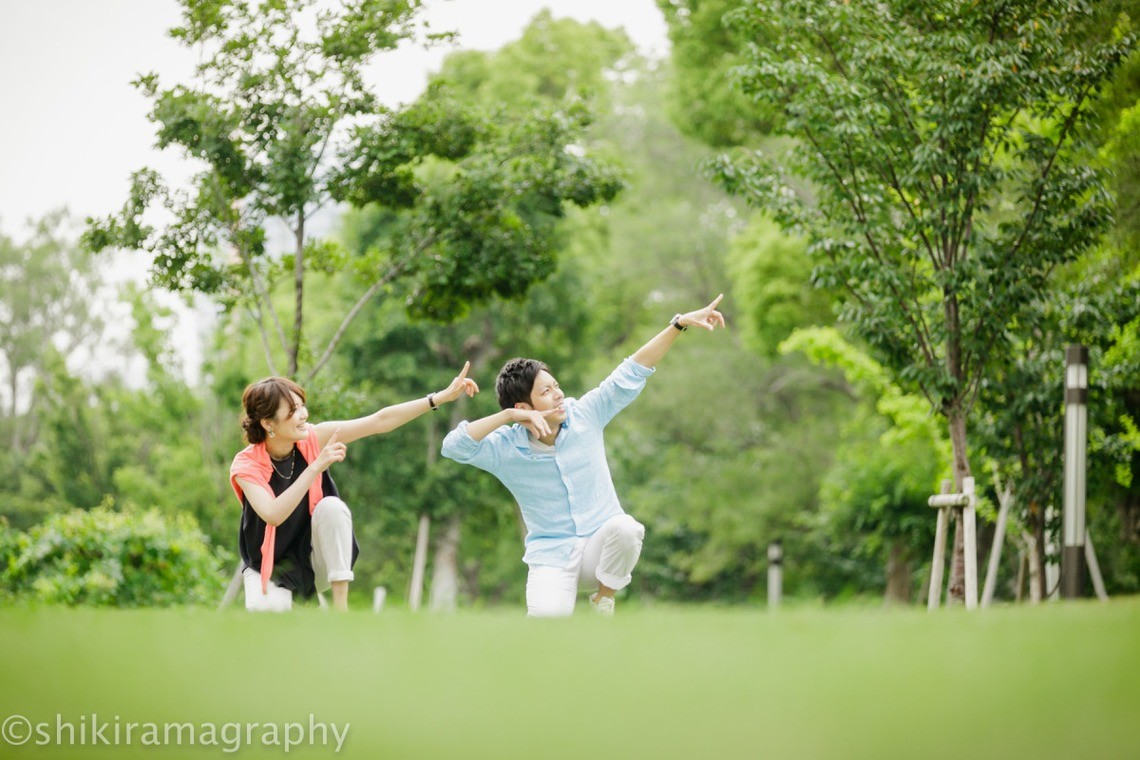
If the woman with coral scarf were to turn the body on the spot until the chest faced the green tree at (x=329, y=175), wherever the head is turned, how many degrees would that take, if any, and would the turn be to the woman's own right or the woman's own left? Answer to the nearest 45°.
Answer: approximately 135° to the woman's own left

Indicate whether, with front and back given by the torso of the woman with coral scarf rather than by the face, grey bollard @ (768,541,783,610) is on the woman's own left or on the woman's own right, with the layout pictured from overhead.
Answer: on the woman's own left

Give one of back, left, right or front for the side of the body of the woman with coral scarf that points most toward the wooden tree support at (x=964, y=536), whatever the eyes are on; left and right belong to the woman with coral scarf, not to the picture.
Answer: left

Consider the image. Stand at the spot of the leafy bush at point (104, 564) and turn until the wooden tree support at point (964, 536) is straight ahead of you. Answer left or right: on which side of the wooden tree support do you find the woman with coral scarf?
right

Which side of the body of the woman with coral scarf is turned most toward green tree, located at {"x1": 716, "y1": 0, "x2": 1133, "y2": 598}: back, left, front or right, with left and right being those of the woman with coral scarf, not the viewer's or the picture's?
left

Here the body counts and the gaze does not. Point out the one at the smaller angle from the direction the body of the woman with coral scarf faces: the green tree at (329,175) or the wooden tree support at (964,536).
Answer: the wooden tree support

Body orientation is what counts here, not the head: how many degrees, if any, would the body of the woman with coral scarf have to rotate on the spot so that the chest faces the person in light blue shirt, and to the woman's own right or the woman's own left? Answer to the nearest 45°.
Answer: approximately 45° to the woman's own left

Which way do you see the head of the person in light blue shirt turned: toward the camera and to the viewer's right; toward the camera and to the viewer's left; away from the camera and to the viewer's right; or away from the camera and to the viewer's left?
toward the camera and to the viewer's right

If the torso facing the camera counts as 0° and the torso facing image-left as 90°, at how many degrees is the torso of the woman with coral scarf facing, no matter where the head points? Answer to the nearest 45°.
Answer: approximately 315°
